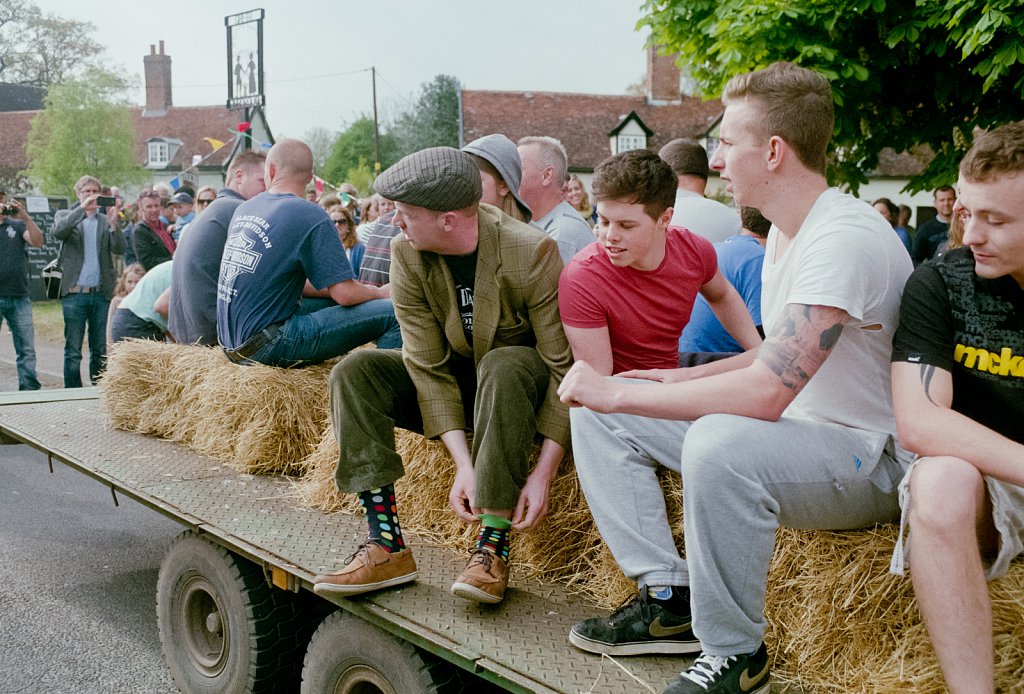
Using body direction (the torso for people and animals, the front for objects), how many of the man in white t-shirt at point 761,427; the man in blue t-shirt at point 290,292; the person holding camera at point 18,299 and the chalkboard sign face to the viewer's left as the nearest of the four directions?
1

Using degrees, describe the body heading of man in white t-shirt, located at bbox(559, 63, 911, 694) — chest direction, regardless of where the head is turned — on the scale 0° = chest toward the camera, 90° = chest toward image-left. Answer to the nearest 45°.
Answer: approximately 90°

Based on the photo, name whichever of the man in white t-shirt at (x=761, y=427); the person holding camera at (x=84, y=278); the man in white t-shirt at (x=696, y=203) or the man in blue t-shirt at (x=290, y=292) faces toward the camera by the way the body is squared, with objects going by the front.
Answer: the person holding camera

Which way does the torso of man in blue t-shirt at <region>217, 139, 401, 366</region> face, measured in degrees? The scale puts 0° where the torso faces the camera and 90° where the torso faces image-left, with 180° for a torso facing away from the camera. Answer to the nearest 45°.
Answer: approximately 225°

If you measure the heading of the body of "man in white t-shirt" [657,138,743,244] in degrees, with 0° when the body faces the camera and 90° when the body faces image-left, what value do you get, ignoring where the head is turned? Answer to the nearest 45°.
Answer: approximately 180°

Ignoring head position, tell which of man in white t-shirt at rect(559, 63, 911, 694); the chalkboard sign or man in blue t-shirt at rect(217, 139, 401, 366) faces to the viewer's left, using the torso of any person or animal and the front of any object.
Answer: the man in white t-shirt

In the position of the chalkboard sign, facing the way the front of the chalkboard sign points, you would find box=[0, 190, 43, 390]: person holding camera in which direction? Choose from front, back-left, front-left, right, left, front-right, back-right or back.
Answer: front

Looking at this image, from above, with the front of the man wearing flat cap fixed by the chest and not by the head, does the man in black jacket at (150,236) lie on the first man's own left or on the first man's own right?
on the first man's own right

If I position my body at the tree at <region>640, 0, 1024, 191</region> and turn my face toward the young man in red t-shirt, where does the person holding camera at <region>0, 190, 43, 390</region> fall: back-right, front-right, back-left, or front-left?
front-right

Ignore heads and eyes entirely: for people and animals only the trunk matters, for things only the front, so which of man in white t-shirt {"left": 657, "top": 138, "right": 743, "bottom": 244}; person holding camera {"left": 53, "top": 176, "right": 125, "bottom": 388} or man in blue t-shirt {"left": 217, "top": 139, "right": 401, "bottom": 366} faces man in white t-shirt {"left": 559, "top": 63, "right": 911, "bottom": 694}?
the person holding camera

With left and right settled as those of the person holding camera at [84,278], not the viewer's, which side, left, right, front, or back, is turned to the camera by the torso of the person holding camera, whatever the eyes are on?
front

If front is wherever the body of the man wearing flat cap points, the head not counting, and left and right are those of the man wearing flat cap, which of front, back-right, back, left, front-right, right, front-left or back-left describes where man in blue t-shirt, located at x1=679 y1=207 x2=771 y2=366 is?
back

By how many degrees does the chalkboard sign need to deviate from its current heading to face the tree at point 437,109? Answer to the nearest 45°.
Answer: approximately 135° to its left

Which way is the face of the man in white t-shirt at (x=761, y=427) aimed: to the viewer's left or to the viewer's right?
to the viewer's left

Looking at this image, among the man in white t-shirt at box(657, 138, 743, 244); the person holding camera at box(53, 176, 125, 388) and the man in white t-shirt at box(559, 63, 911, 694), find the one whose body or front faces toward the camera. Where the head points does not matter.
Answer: the person holding camera
